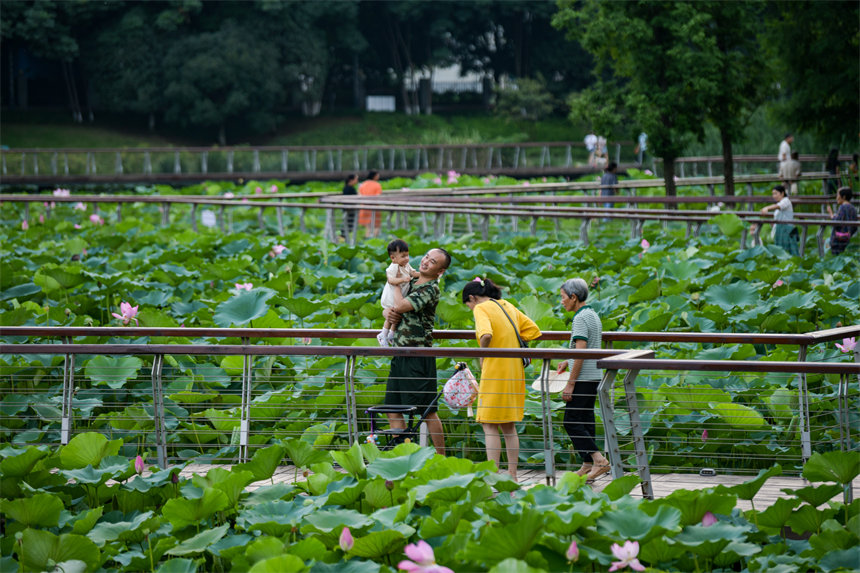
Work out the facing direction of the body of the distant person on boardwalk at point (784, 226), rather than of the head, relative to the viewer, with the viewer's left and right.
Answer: facing to the left of the viewer

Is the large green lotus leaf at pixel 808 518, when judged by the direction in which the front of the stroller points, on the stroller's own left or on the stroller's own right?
on the stroller's own left

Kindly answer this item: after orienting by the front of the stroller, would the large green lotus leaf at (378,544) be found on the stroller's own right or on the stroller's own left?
on the stroller's own left

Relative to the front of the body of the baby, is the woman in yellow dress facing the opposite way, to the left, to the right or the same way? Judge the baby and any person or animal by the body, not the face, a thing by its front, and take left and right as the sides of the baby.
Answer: the opposite way

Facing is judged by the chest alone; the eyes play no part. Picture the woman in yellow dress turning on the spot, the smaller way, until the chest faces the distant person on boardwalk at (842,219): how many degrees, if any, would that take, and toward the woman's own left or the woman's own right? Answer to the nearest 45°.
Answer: approximately 90° to the woman's own right

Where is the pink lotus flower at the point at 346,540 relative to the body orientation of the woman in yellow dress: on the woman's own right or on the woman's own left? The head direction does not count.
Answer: on the woman's own left

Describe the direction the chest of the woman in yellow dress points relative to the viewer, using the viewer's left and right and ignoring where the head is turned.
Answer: facing away from the viewer and to the left of the viewer

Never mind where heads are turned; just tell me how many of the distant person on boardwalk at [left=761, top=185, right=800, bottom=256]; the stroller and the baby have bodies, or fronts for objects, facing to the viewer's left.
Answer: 2

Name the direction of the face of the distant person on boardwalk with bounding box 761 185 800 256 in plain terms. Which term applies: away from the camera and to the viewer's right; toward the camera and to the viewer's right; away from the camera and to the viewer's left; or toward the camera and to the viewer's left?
toward the camera and to the viewer's left

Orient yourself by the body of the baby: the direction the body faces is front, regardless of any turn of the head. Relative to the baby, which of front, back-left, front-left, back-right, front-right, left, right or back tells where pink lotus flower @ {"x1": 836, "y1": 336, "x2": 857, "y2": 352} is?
front-left
